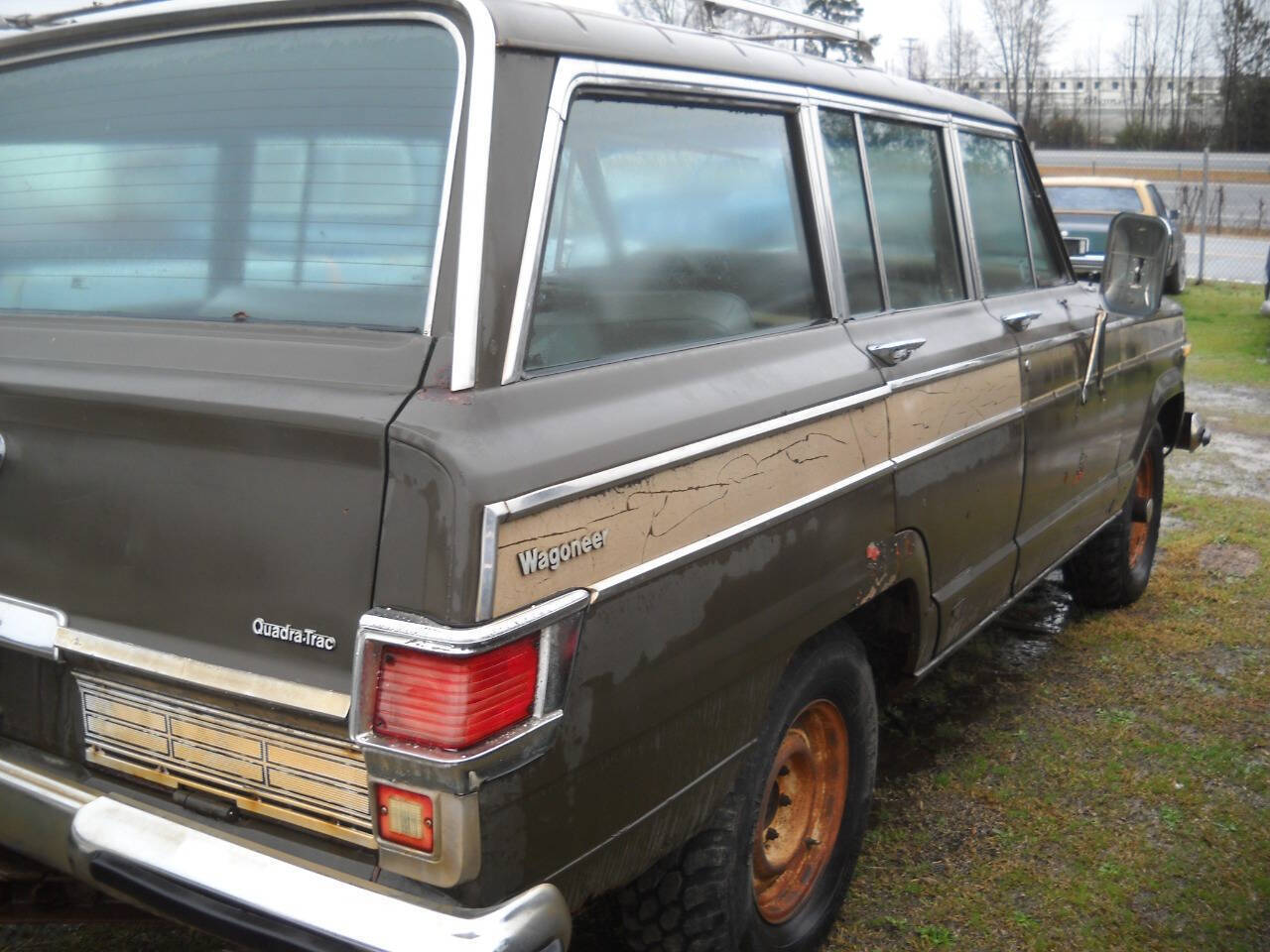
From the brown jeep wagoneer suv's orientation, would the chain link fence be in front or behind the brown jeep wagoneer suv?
in front

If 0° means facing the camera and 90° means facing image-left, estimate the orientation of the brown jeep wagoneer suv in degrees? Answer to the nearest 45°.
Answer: approximately 225°
